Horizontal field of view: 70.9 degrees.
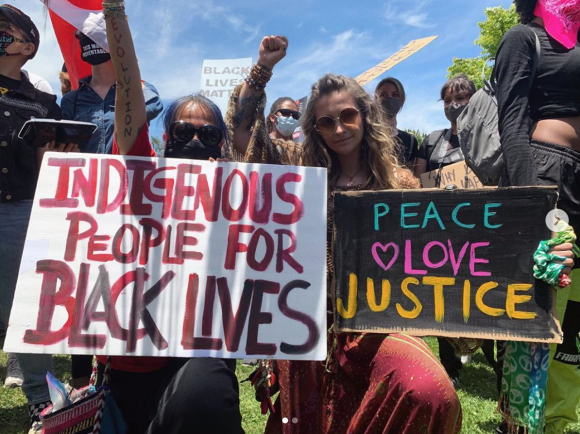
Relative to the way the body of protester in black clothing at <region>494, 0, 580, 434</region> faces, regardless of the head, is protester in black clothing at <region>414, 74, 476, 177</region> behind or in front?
behind

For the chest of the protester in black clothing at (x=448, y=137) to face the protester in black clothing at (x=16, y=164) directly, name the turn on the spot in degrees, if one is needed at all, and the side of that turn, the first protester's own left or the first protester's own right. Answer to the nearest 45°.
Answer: approximately 45° to the first protester's own right

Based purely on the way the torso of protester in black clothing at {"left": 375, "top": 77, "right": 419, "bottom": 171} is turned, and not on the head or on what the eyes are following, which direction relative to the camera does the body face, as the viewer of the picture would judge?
toward the camera

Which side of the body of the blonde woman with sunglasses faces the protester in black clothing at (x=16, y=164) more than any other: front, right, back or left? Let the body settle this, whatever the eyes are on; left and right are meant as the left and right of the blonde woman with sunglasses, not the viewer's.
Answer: right

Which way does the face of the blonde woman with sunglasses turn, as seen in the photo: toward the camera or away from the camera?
toward the camera

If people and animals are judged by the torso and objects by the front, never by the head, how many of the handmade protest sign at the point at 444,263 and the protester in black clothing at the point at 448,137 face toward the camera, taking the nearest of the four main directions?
2

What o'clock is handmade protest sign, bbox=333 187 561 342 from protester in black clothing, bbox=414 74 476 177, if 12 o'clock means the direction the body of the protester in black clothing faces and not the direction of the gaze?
The handmade protest sign is roughly at 12 o'clock from the protester in black clothing.

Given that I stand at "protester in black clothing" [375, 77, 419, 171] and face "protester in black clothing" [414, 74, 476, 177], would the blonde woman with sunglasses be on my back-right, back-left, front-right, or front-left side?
back-right

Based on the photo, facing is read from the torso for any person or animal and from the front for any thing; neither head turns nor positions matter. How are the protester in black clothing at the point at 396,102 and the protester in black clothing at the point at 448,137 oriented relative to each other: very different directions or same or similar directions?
same or similar directions

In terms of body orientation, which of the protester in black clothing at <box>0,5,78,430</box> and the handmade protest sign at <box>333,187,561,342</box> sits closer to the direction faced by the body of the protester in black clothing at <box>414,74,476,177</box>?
the handmade protest sign
